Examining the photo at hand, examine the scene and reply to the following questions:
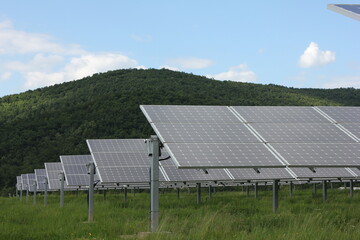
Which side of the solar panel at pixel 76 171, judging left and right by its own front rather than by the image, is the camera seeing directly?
front

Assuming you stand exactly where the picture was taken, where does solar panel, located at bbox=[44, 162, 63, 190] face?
facing the viewer

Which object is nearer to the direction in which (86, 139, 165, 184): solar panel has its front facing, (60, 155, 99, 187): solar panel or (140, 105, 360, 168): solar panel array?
the solar panel array

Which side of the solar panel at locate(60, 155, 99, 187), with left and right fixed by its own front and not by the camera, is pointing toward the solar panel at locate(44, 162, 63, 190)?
back

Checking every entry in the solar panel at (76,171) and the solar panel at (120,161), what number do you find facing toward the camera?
2

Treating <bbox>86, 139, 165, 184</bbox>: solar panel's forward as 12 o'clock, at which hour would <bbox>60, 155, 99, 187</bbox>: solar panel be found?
<bbox>60, 155, 99, 187</bbox>: solar panel is roughly at 5 o'clock from <bbox>86, 139, 165, 184</bbox>: solar panel.

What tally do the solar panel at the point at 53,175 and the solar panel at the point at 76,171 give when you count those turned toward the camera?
2

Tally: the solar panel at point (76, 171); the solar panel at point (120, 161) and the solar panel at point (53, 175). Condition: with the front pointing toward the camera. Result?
3

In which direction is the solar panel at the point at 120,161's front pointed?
toward the camera

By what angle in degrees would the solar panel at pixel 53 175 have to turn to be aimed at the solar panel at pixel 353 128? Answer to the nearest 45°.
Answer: approximately 45° to its left
